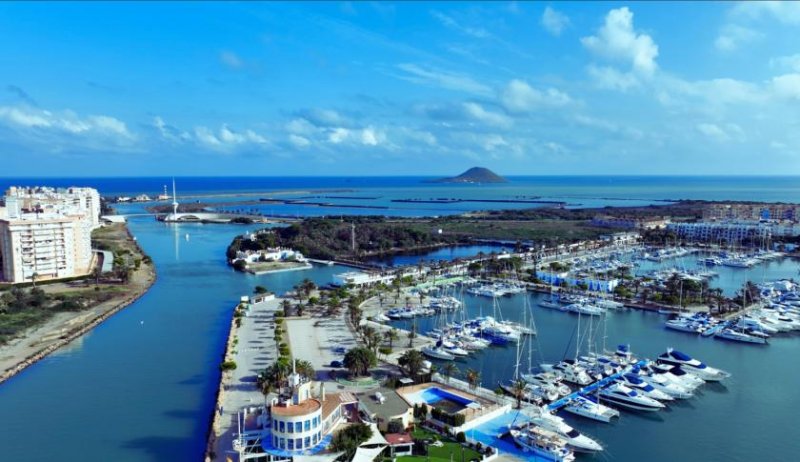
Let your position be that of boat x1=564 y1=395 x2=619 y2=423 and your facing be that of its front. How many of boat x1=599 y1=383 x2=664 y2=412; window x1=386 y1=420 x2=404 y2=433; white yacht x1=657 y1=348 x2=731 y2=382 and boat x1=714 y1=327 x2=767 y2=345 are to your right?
1

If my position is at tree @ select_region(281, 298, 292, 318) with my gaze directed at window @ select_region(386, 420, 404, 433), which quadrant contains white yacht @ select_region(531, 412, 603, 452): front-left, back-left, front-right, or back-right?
front-left

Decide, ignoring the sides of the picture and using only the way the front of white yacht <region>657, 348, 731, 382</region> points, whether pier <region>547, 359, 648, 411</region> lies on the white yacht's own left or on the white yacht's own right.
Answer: on the white yacht's own right

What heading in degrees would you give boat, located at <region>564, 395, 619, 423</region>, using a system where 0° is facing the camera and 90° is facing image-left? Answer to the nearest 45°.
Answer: approximately 315°

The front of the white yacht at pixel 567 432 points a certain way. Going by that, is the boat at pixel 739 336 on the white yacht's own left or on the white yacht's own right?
on the white yacht's own left

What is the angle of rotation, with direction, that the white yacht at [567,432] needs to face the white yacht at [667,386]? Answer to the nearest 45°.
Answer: approximately 90° to its left

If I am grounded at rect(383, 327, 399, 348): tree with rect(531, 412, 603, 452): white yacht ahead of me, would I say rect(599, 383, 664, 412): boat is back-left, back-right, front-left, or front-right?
front-left

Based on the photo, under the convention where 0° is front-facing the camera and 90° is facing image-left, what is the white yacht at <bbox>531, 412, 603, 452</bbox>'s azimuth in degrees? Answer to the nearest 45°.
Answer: approximately 315°

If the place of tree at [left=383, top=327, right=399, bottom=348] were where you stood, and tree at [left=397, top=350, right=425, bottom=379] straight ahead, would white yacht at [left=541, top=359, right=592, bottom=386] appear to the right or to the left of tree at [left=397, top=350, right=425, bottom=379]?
left

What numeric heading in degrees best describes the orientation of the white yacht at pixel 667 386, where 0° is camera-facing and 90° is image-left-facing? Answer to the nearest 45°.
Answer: approximately 315°

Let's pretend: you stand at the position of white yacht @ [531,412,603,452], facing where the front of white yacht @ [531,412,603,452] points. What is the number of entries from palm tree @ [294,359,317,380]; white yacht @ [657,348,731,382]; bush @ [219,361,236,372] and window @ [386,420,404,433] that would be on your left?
1

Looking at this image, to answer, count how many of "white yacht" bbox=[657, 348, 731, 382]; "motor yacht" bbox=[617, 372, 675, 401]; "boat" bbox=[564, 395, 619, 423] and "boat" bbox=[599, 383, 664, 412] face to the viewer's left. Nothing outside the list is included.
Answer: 0

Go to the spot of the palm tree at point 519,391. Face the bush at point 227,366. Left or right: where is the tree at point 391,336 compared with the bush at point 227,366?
right

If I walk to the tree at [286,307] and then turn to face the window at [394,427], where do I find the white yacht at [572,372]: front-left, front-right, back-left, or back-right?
front-left

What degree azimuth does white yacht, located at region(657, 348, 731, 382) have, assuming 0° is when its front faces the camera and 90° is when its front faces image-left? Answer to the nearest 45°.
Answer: approximately 315°

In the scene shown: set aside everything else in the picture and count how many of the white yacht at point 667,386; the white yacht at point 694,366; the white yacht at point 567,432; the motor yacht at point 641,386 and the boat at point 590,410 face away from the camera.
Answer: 0
